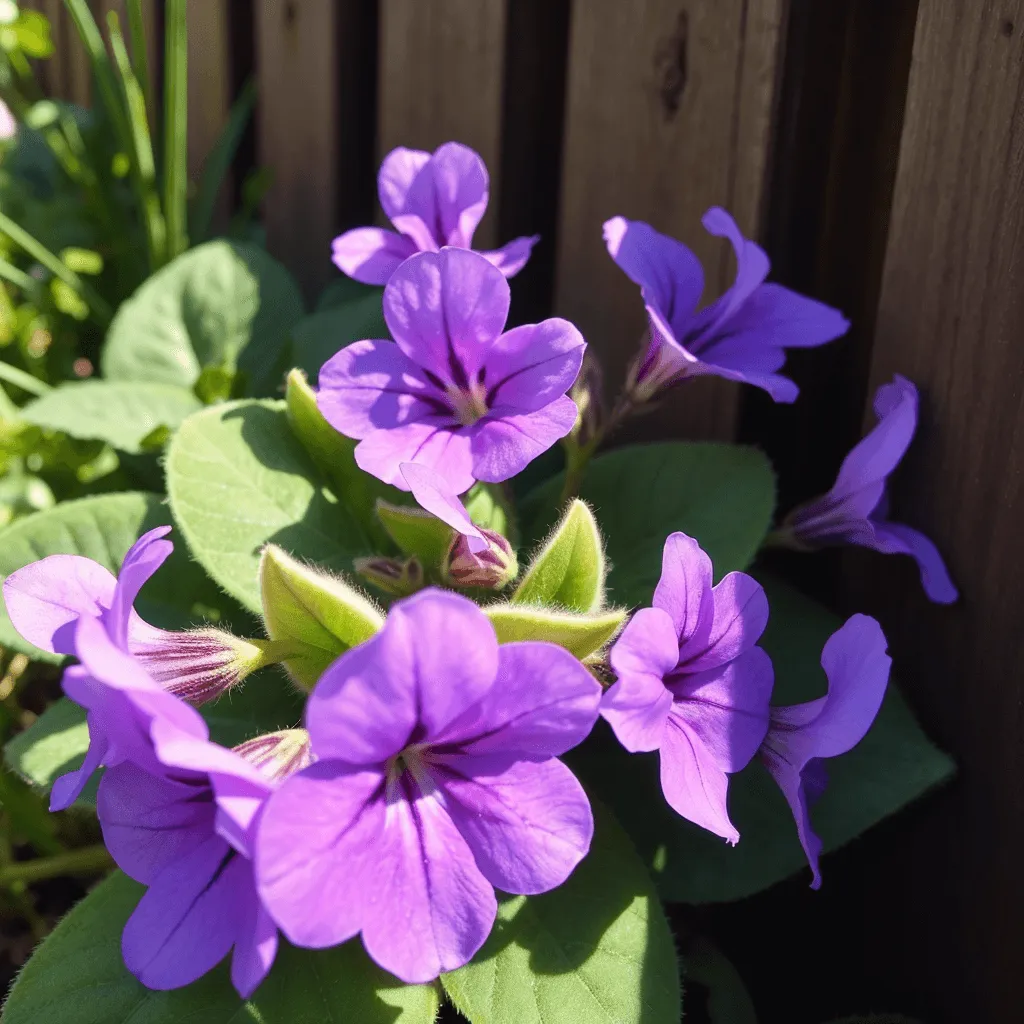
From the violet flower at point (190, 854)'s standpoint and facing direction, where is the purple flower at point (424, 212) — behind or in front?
behind

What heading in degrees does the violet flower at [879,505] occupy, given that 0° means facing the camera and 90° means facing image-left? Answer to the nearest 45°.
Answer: approximately 270°

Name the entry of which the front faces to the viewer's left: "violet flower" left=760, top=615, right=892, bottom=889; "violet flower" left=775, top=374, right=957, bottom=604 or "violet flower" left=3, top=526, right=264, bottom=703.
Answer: "violet flower" left=3, top=526, right=264, bottom=703

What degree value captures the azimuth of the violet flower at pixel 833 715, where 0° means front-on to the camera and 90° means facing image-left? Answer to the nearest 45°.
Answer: approximately 270°

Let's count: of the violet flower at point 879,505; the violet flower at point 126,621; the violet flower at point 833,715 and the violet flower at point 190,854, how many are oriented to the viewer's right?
2

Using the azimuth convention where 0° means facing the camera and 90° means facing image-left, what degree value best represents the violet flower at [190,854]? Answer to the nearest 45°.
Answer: approximately 45°

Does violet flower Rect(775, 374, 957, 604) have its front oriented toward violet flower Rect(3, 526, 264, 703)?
no

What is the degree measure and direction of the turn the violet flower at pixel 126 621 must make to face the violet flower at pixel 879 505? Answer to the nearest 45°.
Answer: approximately 180°

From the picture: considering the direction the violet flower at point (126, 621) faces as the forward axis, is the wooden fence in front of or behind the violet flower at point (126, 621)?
behind

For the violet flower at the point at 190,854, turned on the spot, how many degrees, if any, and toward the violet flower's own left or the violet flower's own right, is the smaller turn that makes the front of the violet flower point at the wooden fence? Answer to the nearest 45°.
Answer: approximately 180°

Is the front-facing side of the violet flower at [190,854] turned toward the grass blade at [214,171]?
no

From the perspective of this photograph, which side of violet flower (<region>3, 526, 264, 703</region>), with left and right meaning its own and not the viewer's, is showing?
left

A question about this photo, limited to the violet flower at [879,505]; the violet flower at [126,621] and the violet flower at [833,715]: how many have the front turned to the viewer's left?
1
